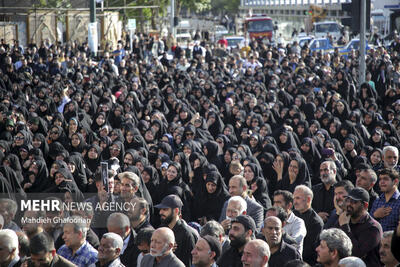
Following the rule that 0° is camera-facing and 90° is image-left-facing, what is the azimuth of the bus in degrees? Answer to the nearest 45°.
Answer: approximately 0°

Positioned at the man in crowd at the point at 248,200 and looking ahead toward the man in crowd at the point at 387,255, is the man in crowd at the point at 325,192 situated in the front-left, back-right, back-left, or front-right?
front-left

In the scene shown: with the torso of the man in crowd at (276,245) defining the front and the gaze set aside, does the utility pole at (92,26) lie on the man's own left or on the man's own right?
on the man's own right

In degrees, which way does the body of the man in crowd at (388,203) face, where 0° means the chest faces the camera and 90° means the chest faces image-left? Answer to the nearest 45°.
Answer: approximately 45°

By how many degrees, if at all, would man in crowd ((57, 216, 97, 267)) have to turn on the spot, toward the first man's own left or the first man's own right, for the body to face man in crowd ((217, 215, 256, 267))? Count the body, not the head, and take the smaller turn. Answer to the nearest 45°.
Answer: approximately 135° to the first man's own left

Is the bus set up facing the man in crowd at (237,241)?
yes

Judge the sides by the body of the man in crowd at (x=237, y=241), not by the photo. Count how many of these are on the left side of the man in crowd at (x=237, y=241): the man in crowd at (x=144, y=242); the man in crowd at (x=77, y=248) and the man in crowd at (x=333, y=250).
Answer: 1

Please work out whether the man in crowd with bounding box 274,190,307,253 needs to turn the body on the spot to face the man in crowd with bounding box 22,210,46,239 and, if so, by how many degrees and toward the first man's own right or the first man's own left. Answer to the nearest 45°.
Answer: approximately 45° to the first man's own right

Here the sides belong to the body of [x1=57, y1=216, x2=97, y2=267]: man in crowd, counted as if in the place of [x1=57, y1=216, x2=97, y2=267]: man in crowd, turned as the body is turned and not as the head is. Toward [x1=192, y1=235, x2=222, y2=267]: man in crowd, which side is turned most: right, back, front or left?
left
